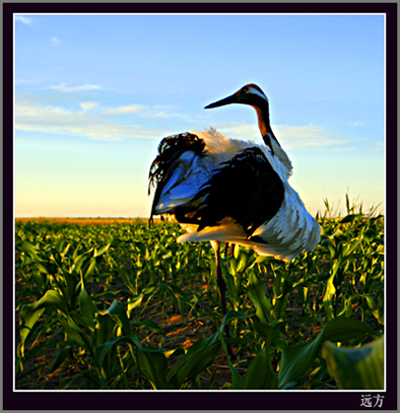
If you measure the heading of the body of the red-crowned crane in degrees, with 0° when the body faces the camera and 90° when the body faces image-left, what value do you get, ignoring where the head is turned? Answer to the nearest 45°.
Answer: approximately 270°
